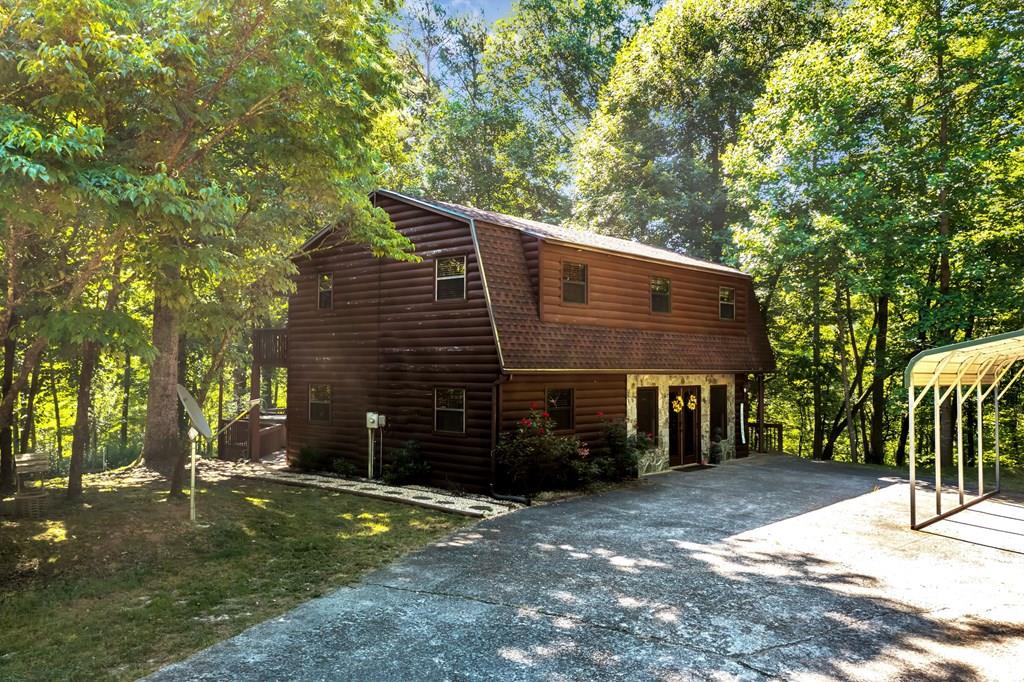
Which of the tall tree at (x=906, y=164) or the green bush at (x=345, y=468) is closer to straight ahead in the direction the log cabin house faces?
the tall tree

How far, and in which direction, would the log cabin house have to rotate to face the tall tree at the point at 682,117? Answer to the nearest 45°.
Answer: approximately 90° to its left

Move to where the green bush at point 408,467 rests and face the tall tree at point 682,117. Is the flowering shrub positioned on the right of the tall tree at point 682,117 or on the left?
right

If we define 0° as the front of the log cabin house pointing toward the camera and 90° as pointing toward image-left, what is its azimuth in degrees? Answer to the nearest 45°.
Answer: approximately 315°

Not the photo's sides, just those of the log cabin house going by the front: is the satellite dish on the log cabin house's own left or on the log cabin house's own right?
on the log cabin house's own right

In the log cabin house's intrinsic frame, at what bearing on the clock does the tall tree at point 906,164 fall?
The tall tree is roughly at 10 o'clock from the log cabin house.
